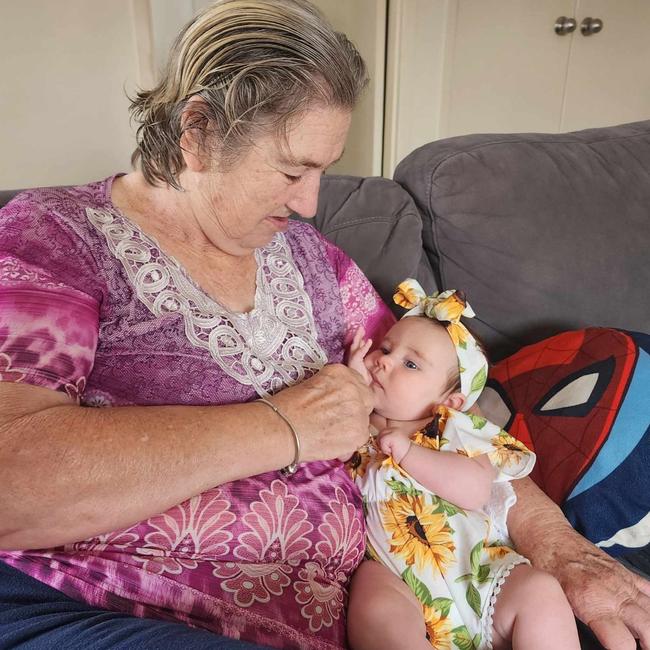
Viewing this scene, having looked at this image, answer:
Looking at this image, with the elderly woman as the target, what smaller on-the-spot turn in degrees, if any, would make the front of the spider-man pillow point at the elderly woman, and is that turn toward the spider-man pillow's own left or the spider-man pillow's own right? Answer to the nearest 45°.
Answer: approximately 45° to the spider-man pillow's own right

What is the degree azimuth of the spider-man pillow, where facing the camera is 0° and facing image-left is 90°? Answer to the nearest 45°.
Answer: approximately 0°

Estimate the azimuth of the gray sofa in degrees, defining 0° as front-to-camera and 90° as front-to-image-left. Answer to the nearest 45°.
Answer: approximately 0°

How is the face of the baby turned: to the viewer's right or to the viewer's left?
to the viewer's left
